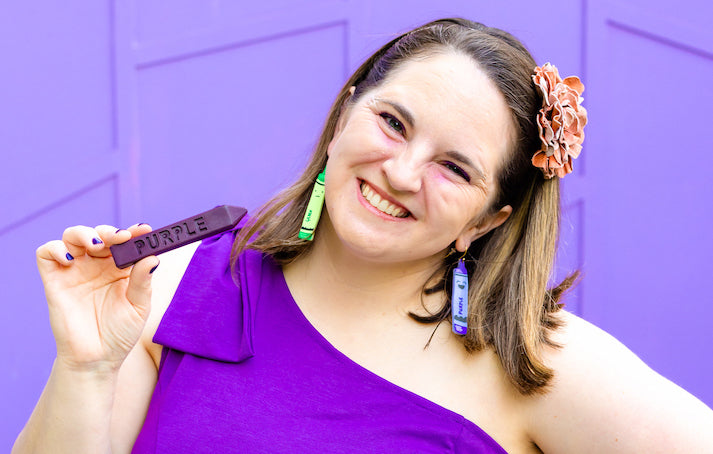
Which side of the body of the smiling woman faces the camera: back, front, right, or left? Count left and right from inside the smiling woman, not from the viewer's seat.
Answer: front
